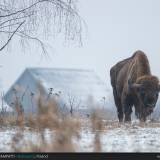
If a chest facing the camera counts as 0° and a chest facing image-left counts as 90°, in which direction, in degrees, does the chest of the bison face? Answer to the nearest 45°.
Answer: approximately 315°
